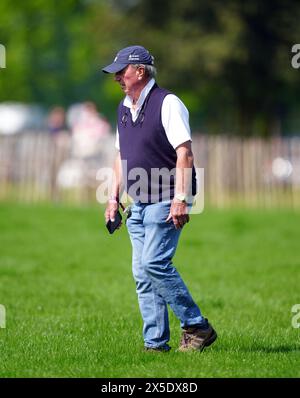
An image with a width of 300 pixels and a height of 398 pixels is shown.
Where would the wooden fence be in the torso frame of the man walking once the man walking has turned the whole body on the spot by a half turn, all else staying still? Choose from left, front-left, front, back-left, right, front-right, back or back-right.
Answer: front-left

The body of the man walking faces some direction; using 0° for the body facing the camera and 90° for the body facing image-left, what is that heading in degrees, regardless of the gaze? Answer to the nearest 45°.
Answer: approximately 45°

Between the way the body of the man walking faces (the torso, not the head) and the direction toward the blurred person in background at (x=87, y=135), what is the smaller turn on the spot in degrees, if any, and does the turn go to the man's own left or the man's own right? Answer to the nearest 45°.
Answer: approximately 135° to the man's own right
